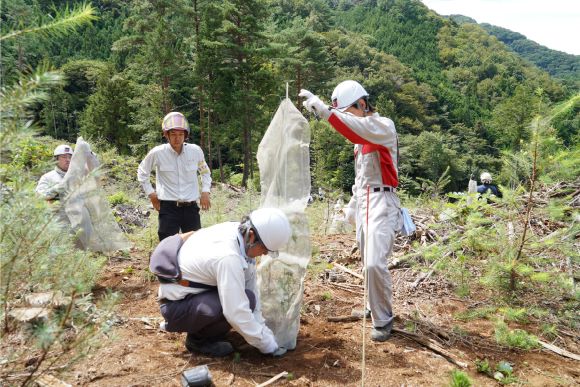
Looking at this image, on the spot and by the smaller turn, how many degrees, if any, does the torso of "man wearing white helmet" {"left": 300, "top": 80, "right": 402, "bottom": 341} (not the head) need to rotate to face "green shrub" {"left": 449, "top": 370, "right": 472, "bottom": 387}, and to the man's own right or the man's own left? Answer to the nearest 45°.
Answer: approximately 135° to the man's own left

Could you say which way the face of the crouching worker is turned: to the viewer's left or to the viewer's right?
to the viewer's right

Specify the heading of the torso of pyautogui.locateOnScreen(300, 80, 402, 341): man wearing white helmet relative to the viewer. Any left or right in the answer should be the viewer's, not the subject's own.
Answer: facing to the left of the viewer

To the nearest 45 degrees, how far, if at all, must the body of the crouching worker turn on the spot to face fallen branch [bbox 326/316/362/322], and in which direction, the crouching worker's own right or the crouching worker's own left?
approximately 45° to the crouching worker's own left

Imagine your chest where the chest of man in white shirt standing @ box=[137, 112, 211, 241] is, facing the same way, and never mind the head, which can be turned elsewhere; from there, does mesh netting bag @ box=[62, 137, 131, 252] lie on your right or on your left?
on your right

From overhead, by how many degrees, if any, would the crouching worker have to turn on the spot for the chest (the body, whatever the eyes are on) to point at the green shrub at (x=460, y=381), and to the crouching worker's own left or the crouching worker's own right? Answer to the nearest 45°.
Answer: approximately 45° to the crouching worker's own right

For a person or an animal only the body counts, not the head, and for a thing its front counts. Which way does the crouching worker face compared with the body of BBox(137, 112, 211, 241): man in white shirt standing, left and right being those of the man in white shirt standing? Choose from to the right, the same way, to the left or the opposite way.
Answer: to the left

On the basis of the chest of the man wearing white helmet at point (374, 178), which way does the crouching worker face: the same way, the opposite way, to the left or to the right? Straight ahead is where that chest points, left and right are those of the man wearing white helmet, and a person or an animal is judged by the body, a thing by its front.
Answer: the opposite way

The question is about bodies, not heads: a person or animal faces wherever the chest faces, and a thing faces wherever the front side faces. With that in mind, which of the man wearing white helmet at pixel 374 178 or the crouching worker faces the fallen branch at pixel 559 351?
the crouching worker

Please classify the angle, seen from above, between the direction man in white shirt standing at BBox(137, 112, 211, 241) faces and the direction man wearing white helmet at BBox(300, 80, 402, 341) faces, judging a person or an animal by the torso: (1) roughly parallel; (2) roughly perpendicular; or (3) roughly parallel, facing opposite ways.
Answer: roughly perpendicular

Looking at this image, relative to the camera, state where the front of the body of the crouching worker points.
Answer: to the viewer's right
